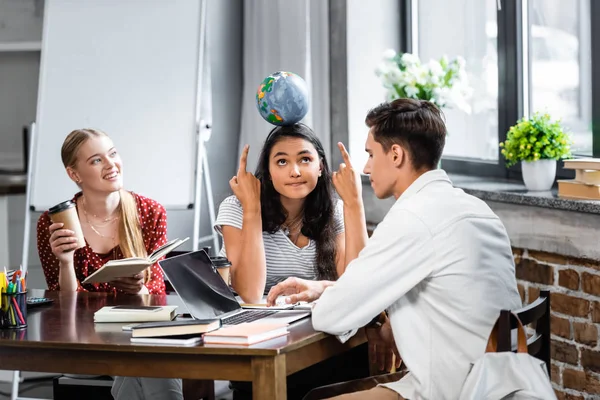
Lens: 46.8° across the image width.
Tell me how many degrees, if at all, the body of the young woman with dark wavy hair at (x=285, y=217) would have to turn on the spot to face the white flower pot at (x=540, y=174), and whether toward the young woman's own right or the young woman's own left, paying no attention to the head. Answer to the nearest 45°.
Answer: approximately 90° to the young woman's own left

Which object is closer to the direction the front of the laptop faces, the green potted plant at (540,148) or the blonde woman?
the green potted plant

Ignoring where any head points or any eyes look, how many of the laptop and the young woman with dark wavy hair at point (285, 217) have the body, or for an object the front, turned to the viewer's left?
0

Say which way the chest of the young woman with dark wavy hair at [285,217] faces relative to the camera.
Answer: toward the camera

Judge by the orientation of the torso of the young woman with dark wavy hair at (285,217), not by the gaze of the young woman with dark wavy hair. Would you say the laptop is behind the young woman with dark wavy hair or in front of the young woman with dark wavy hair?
in front

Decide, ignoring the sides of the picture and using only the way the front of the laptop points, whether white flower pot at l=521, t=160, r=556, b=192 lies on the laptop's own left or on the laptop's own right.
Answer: on the laptop's own left

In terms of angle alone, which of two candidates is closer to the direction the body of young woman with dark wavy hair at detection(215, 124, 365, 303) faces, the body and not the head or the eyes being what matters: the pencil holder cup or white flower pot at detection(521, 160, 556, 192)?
the pencil holder cup

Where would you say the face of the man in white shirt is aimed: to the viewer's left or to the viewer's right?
to the viewer's left

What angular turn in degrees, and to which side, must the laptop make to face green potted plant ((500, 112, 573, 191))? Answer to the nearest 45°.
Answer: approximately 90° to its left

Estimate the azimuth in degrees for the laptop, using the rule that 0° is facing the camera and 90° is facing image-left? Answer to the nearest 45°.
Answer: approximately 315°

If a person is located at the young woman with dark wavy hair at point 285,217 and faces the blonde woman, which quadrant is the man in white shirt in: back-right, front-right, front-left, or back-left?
back-left
